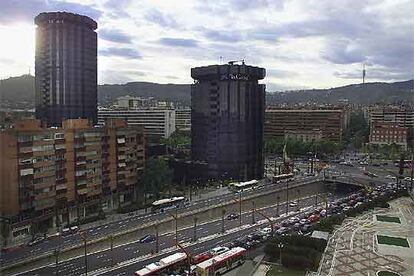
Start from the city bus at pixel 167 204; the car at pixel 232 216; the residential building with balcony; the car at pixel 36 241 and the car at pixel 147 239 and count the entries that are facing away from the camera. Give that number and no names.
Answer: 0

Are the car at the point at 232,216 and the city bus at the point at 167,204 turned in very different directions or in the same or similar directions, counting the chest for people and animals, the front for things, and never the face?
same or similar directions

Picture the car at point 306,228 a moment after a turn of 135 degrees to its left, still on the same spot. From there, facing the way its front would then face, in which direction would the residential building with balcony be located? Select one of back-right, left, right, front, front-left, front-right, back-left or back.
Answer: front

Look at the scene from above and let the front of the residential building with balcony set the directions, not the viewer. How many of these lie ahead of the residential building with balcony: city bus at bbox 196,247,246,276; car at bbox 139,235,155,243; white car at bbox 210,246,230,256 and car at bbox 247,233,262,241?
4

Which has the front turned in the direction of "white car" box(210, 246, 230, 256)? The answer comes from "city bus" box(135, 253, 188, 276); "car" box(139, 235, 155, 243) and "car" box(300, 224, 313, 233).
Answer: the city bus

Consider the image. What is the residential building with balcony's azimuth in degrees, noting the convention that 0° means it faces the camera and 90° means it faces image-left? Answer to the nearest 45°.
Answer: approximately 315°

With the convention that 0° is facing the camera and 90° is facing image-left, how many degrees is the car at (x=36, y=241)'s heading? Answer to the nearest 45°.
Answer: approximately 45°

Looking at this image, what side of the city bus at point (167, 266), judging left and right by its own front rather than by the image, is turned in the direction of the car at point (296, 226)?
front

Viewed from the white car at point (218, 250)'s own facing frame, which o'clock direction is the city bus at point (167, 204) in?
The city bus is roughly at 10 o'clock from the white car.

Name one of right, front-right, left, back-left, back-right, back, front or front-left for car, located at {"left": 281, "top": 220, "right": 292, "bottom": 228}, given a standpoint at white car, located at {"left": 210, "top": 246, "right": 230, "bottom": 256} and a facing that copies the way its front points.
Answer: front
